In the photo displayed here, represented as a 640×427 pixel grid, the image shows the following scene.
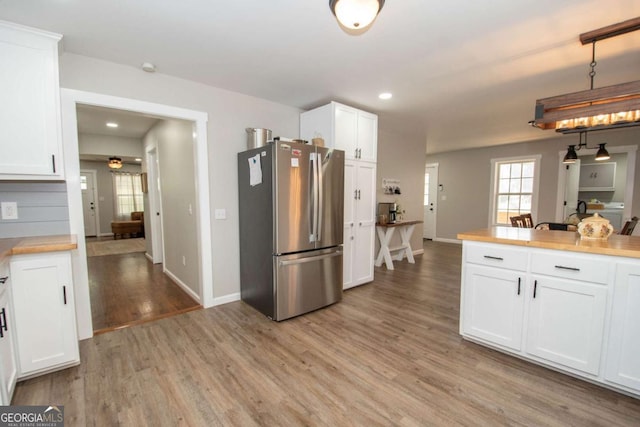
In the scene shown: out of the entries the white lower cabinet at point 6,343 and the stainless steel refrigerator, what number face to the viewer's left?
0

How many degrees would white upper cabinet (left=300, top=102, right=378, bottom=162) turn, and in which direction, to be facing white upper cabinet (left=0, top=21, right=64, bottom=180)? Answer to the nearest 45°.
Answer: approximately 90° to its right

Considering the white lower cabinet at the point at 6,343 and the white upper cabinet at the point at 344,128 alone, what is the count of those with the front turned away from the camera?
0

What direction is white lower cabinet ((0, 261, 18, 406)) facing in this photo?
to the viewer's right

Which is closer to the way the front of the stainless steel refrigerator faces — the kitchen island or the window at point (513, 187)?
the kitchen island

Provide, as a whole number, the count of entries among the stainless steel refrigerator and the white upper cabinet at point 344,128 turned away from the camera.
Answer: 0

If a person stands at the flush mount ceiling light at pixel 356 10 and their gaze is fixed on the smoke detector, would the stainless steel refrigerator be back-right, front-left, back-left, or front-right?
front-right

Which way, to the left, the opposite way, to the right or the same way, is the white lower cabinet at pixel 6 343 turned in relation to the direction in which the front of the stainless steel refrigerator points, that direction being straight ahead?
to the left

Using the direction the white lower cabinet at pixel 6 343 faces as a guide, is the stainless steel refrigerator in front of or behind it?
in front

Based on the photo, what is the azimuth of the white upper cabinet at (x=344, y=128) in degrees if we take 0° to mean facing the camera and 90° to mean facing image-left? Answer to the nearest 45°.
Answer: approximately 315°

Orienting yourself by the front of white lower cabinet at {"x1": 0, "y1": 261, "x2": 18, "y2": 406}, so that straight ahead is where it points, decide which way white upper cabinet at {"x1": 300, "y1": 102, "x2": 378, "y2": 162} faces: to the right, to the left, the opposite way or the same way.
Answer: to the right

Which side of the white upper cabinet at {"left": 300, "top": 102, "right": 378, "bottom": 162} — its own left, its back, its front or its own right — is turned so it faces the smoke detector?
right

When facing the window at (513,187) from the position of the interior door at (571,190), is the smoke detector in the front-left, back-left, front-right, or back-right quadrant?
front-left

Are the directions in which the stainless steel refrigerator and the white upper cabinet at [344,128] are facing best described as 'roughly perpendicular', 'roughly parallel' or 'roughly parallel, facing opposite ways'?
roughly parallel

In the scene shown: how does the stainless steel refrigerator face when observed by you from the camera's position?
facing the viewer and to the right of the viewer
